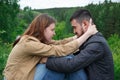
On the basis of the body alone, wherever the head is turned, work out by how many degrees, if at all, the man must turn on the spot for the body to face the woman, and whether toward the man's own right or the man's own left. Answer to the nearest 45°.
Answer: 0° — they already face them

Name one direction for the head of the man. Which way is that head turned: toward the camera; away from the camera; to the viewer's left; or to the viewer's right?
to the viewer's left

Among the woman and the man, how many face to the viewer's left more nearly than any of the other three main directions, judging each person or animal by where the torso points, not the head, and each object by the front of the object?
1

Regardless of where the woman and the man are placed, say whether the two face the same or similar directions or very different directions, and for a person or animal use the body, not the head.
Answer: very different directions

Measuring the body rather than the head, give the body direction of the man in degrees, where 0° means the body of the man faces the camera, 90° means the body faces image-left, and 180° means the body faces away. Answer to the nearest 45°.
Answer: approximately 90°

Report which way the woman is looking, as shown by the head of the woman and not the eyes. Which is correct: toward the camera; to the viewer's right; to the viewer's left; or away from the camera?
to the viewer's right

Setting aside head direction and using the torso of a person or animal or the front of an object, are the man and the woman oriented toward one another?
yes

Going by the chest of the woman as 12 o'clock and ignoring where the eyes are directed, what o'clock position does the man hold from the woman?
The man is roughly at 12 o'clock from the woman.

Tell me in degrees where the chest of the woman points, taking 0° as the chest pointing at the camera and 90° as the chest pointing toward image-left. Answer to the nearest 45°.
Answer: approximately 270°
